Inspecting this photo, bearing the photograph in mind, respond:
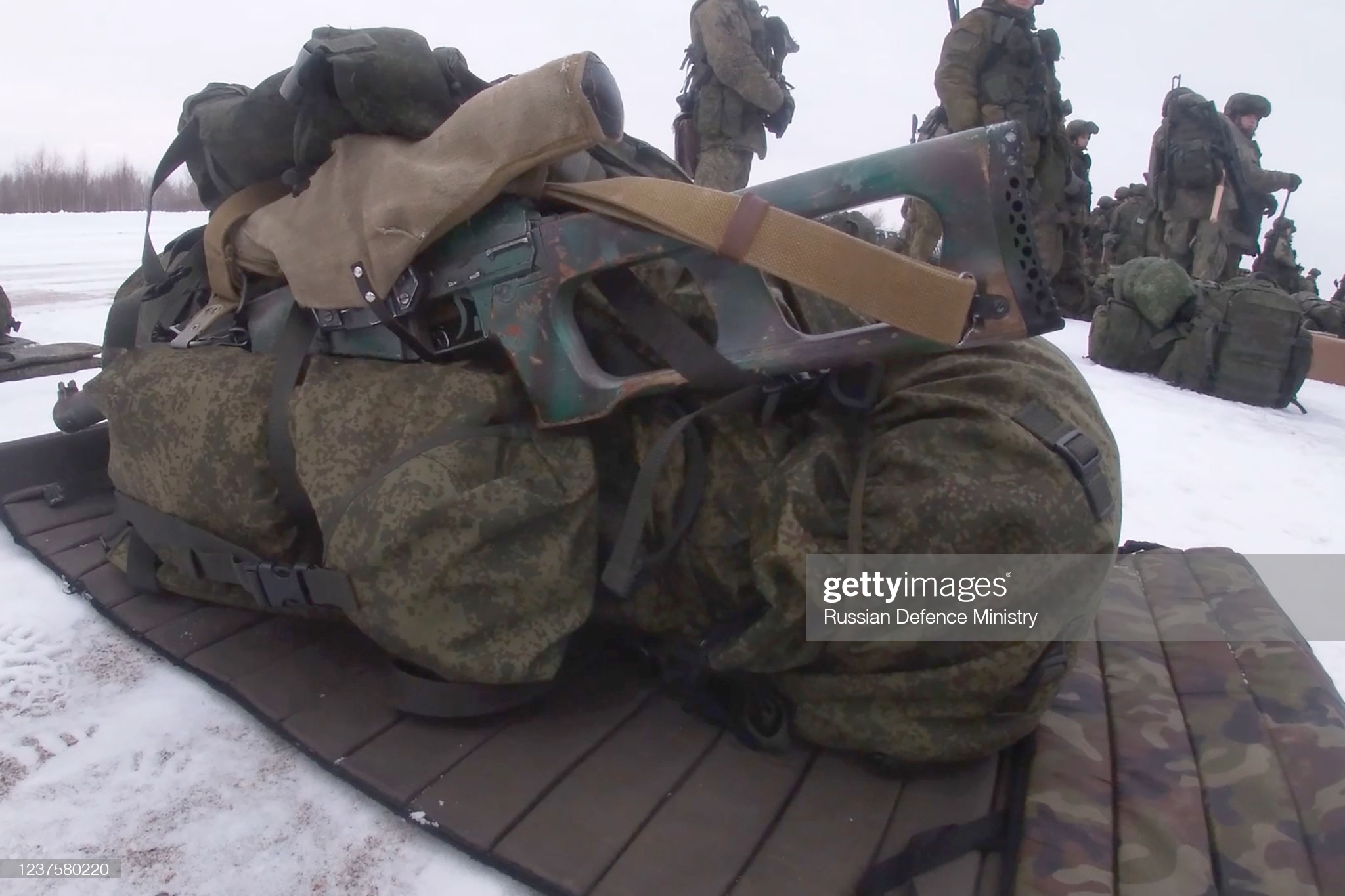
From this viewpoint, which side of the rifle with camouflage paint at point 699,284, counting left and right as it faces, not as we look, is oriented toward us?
left

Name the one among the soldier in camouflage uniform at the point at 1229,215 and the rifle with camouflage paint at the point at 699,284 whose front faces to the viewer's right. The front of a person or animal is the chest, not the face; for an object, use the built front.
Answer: the soldier in camouflage uniform

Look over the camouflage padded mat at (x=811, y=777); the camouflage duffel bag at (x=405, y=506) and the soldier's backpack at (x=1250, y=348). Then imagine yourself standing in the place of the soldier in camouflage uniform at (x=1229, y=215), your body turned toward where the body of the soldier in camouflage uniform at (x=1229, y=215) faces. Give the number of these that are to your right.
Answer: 3

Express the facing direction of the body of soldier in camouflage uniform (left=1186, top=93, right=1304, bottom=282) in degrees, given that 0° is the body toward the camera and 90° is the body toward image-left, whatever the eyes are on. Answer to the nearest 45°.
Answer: approximately 270°
